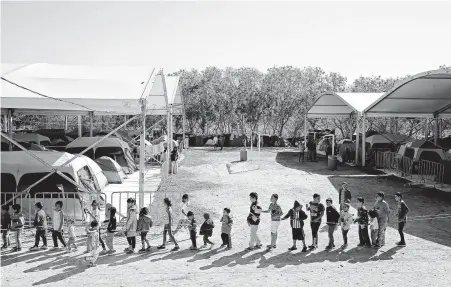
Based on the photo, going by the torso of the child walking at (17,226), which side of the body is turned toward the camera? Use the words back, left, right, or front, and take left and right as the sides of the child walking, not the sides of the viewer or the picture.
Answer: left

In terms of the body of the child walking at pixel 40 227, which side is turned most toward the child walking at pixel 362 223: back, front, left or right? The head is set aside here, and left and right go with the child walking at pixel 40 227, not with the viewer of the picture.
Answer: back

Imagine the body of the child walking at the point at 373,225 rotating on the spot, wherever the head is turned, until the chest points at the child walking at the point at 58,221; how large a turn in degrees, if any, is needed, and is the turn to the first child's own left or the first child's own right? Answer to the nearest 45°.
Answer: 0° — they already face them

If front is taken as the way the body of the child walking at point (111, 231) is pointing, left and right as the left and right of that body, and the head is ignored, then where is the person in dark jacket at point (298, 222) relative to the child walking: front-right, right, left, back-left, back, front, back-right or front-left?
back

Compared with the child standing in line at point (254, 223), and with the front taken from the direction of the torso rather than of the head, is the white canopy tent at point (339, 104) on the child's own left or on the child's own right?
on the child's own right

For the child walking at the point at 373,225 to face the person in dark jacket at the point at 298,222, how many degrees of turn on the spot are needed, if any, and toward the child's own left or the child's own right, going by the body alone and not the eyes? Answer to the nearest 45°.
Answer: approximately 45° to the child's own left

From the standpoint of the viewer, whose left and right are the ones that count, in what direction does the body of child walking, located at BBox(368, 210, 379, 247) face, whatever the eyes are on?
facing to the left of the viewer

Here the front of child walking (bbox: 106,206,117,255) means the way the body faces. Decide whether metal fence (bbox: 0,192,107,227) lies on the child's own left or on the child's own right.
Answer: on the child's own right

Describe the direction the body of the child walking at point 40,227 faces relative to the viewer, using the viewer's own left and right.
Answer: facing to the left of the viewer

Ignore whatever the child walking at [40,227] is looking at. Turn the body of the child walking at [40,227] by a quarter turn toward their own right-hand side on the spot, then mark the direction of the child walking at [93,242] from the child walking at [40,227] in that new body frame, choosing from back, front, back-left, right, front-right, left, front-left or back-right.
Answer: back-right

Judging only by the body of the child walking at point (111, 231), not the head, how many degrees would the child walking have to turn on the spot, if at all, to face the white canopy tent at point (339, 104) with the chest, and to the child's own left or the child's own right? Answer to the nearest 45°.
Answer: approximately 135° to the child's own right
